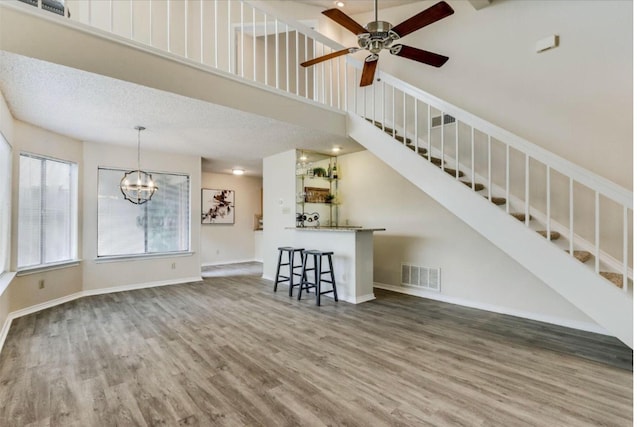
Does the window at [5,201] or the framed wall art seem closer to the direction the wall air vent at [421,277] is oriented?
the window

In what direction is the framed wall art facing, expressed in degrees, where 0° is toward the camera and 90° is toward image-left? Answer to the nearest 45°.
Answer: approximately 0°

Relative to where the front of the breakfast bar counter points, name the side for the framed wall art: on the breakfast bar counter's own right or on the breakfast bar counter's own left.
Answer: on the breakfast bar counter's own right

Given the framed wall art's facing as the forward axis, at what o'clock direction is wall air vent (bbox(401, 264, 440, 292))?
The wall air vent is roughly at 11 o'clock from the framed wall art.

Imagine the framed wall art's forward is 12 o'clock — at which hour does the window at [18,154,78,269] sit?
The window is roughly at 1 o'clock from the framed wall art.

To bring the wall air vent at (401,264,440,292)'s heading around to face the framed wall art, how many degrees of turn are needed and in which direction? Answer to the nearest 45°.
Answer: approximately 45° to its right

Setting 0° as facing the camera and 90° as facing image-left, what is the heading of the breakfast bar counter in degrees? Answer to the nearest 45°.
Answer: approximately 45°
